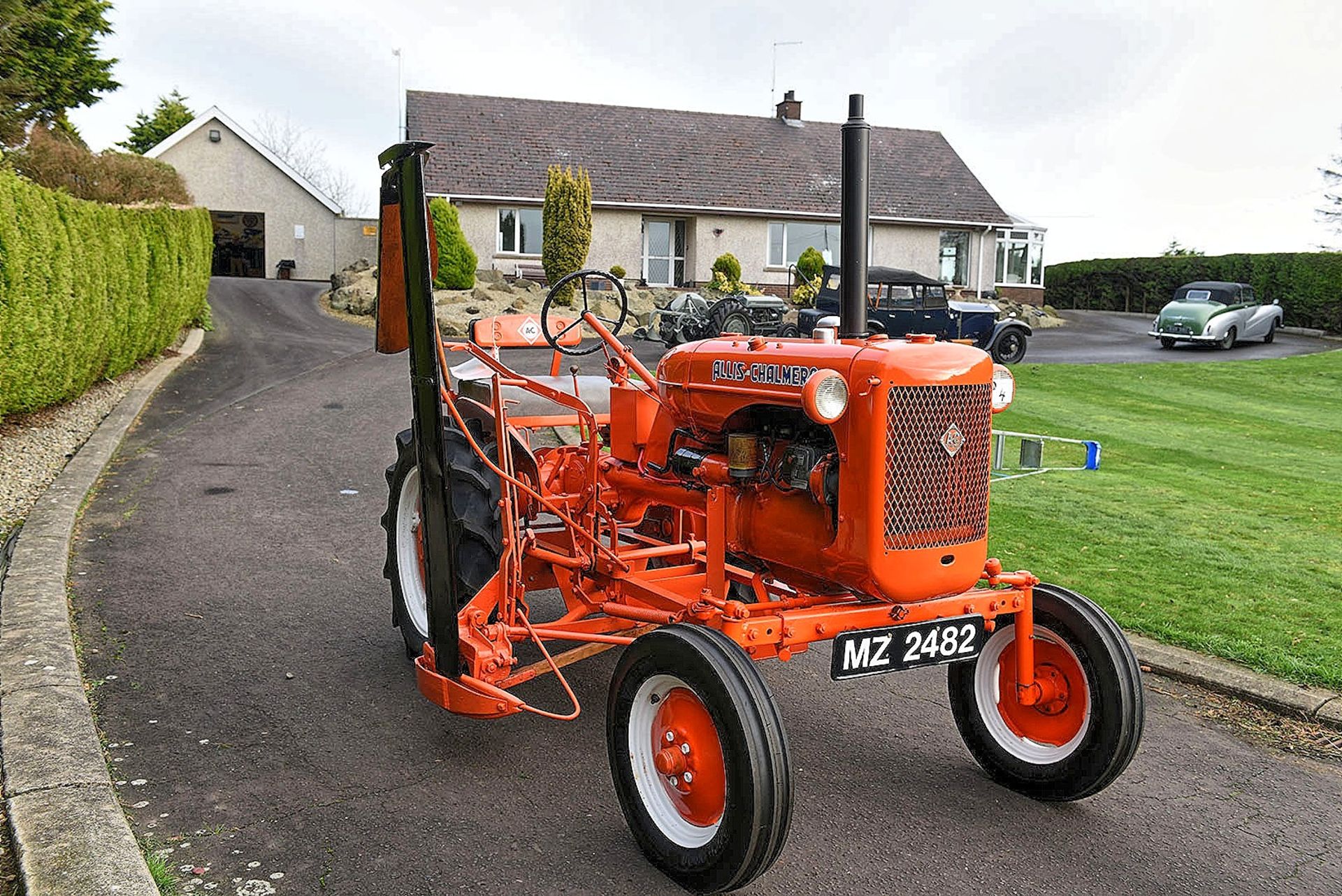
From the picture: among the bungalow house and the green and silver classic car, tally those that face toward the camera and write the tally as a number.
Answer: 1

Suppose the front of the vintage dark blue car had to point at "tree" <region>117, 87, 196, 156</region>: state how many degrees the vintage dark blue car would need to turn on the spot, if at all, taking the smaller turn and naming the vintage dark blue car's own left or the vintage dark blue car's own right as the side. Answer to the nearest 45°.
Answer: approximately 180°

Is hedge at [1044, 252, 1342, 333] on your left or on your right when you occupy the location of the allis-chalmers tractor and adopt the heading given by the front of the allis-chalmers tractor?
on your left

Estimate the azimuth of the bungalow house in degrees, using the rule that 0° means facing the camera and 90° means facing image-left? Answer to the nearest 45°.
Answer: approximately 0°

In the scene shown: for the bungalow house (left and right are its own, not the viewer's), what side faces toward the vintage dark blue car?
front

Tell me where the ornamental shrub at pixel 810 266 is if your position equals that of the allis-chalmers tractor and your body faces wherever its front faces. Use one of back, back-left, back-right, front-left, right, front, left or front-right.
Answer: back-left

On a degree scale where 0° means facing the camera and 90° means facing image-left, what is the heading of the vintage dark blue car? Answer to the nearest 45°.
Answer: approximately 315°

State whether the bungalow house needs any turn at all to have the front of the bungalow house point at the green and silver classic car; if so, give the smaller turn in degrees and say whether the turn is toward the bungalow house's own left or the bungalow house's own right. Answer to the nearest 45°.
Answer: approximately 45° to the bungalow house's own left

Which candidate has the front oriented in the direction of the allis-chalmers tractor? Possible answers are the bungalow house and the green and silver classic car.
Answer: the bungalow house
